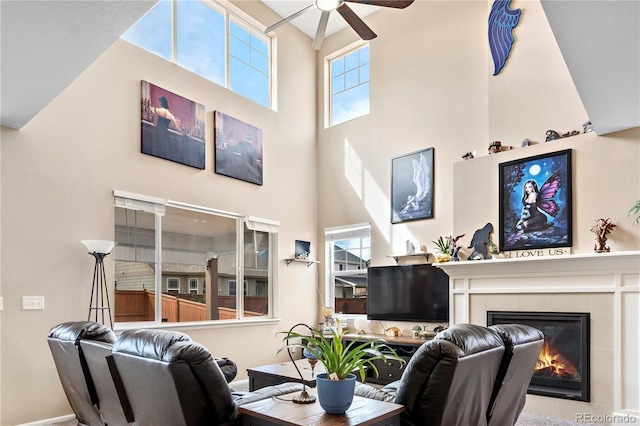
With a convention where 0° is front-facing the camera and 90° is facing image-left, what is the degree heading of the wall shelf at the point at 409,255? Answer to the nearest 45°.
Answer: approximately 45°

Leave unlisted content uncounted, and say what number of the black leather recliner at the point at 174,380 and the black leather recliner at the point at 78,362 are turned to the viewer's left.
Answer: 0

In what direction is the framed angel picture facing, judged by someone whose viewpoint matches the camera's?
facing the viewer and to the left of the viewer

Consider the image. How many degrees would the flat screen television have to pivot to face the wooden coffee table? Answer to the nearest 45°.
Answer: approximately 45° to its left

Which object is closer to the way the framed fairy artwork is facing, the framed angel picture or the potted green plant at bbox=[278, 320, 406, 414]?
the potted green plant

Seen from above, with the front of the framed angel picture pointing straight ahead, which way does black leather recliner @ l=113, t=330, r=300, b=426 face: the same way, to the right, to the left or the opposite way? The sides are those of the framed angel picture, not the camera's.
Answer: the opposite way

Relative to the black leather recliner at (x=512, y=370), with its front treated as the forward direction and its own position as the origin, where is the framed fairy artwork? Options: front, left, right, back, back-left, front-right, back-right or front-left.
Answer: front-right

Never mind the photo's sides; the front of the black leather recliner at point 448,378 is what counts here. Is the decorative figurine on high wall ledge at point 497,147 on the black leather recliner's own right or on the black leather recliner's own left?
on the black leather recliner's own right

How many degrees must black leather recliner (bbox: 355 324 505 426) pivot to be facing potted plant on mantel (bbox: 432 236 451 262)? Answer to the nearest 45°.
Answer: approximately 45° to its right
